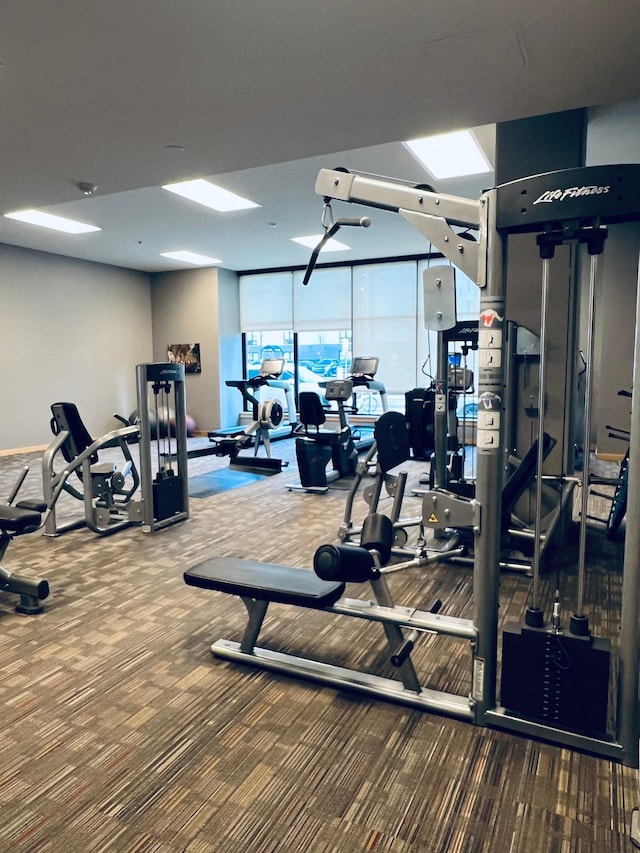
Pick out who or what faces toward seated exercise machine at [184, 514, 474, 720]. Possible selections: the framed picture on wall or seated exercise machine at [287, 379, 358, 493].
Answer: the framed picture on wall

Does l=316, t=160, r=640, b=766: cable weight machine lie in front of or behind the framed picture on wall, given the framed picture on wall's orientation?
in front

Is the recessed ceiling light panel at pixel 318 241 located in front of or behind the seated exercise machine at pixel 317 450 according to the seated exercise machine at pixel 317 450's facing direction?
in front

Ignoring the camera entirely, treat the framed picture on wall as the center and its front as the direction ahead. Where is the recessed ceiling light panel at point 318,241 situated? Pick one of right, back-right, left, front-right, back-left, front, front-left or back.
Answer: front-left

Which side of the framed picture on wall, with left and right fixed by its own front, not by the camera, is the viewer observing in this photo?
front

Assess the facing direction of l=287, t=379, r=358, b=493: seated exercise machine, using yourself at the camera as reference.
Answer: facing away from the viewer and to the right of the viewer

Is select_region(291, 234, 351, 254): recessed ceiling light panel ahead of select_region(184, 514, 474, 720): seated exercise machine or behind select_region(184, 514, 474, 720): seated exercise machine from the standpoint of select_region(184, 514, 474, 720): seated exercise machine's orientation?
behind

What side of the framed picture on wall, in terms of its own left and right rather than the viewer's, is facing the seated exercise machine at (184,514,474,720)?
front

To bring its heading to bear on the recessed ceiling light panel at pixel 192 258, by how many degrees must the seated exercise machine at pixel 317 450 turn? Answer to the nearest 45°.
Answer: approximately 90° to its left

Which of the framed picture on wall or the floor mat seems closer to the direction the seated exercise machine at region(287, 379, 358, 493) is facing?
the framed picture on wall

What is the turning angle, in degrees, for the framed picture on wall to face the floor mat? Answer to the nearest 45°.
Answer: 0° — it already faces it

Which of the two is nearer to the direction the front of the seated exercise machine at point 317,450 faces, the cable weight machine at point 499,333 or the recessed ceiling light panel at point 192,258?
the recessed ceiling light panel
